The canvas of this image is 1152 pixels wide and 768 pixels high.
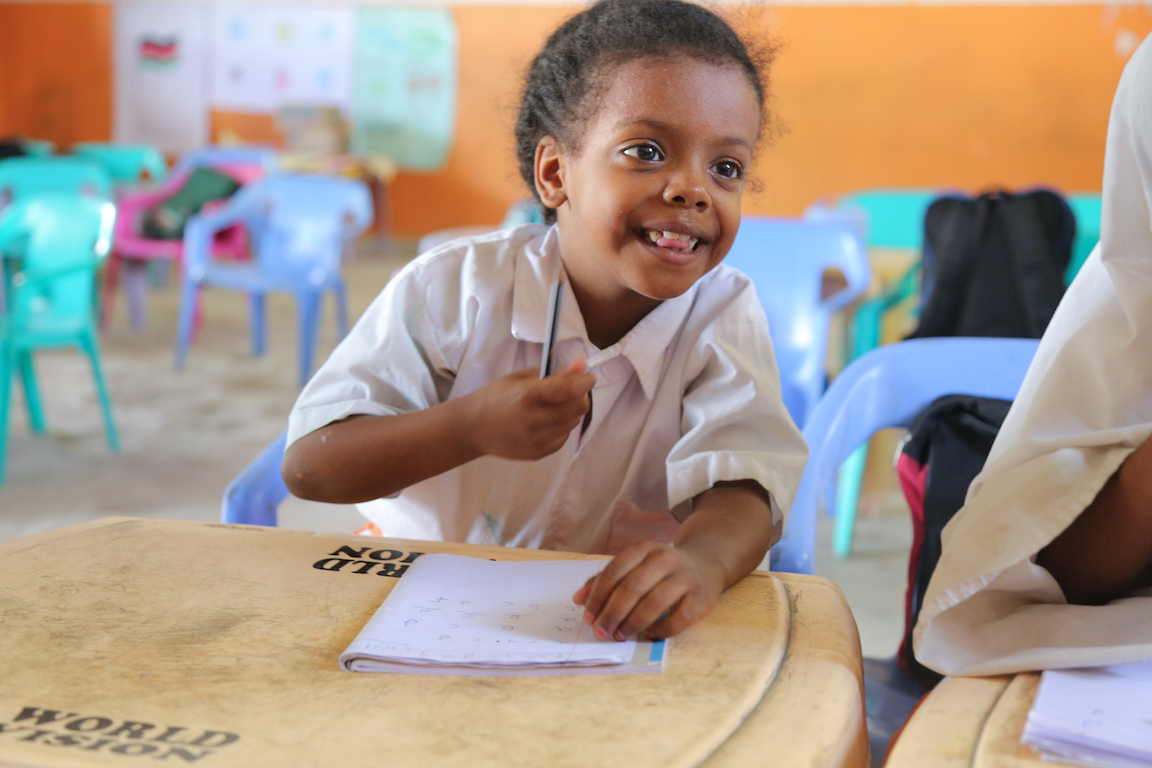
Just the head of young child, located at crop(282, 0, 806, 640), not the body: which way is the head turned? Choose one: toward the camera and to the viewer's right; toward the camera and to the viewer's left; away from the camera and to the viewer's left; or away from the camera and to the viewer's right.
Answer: toward the camera and to the viewer's right

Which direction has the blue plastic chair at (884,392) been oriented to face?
toward the camera

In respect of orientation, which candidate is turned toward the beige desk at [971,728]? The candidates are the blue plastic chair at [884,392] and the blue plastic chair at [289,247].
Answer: the blue plastic chair at [884,392]

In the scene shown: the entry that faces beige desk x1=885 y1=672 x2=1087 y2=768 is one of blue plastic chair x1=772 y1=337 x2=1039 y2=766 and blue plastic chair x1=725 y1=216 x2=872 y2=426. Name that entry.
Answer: blue plastic chair x1=772 y1=337 x2=1039 y2=766

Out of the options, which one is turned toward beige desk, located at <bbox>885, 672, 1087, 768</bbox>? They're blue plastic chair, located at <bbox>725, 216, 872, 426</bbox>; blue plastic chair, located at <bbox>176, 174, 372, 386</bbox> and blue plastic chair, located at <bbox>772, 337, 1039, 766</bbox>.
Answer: blue plastic chair, located at <bbox>772, 337, 1039, 766</bbox>

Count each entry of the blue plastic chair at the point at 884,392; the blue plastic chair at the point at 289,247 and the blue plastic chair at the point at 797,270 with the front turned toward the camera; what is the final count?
1

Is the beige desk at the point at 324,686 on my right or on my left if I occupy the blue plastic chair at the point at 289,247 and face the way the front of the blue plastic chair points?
on my left
